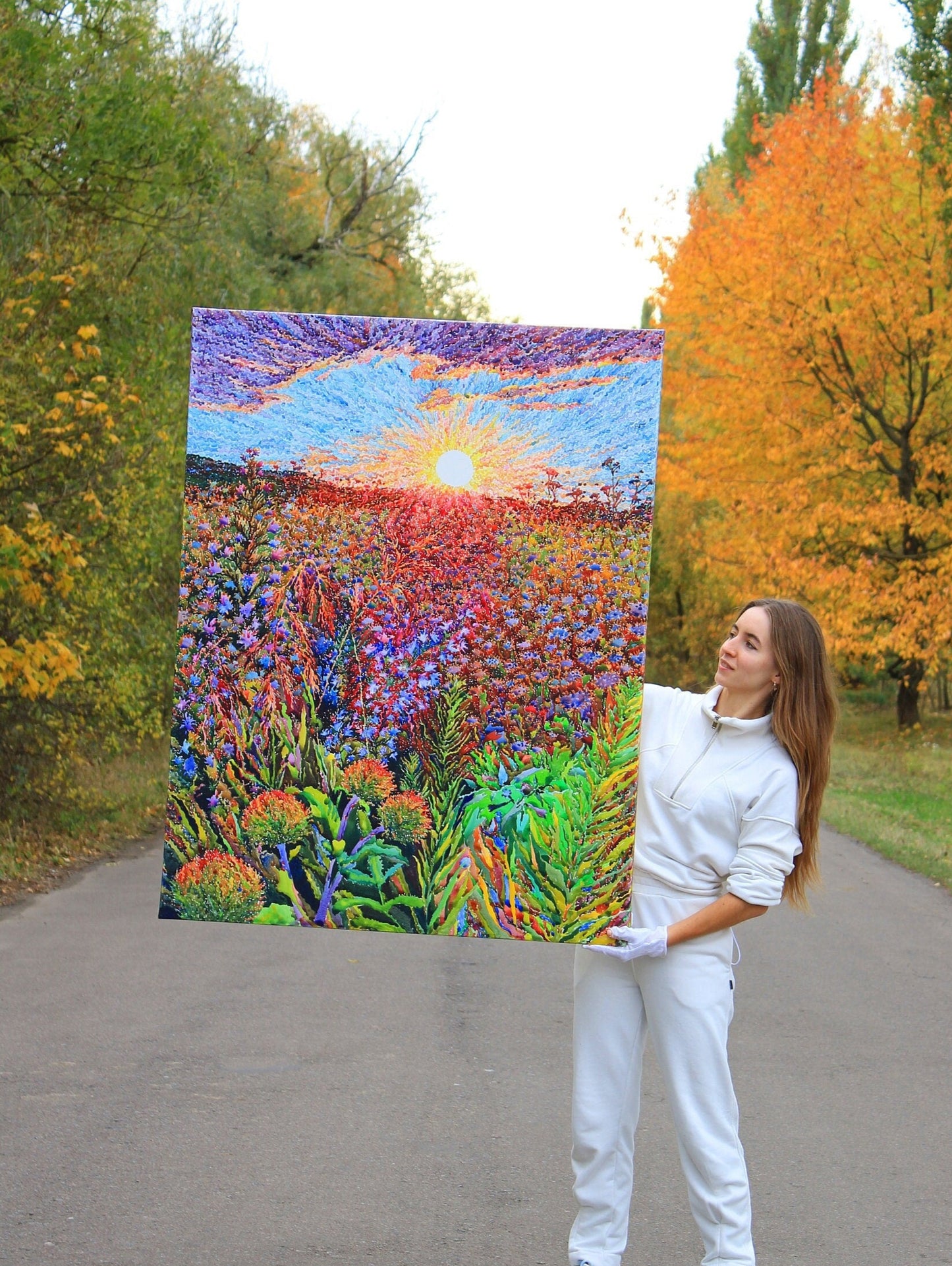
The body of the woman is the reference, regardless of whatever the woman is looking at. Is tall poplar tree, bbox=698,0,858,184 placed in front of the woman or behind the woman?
behind

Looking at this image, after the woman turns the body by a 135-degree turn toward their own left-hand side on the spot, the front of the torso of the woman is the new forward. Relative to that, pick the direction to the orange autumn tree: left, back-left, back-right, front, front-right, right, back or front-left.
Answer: left

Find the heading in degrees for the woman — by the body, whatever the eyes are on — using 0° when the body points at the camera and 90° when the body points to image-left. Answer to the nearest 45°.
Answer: approximately 45°

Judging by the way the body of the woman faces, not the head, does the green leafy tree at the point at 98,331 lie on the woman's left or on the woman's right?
on the woman's right

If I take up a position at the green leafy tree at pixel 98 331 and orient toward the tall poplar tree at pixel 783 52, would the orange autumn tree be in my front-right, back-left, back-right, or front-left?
front-right

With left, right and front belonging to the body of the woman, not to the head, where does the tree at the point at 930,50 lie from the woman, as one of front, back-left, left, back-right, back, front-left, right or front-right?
back-right
